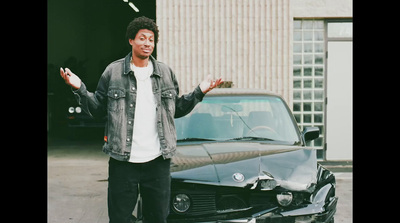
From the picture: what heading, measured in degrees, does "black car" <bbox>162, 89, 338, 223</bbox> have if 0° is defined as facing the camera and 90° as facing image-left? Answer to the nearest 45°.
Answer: approximately 0°

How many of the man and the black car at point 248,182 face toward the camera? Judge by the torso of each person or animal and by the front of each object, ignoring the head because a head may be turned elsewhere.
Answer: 2

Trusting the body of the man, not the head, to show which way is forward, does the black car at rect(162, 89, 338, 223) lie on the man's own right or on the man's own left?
on the man's own left

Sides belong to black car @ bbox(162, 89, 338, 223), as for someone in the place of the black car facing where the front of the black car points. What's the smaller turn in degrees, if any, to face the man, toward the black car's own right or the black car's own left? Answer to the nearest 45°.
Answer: approximately 45° to the black car's own right
